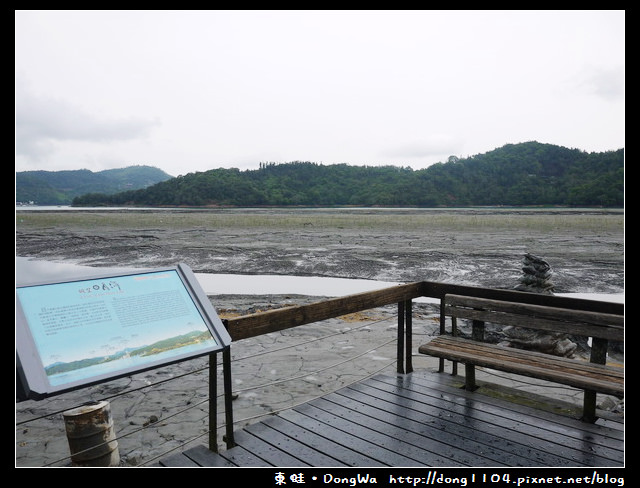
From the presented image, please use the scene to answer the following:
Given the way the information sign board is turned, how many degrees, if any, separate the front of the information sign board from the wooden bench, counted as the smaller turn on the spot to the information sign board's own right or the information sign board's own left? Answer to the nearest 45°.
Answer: approximately 45° to the information sign board's own left

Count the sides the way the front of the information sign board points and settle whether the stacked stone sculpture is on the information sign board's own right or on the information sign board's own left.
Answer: on the information sign board's own left

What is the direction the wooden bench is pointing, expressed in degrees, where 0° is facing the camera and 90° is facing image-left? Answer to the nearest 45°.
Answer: approximately 45°

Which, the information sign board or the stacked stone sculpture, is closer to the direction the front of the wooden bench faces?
the information sign board

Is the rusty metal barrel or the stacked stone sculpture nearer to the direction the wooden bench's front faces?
the rusty metal barrel

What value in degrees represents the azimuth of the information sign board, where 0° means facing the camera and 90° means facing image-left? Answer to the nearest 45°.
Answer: approximately 315°

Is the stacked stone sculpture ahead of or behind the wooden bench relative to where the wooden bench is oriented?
behind

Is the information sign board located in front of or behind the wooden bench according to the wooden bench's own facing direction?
in front

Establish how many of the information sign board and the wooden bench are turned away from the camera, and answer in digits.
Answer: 0
